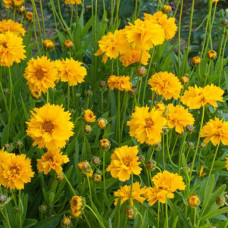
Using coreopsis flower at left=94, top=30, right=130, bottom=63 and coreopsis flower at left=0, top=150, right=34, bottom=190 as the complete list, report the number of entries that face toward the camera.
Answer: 2

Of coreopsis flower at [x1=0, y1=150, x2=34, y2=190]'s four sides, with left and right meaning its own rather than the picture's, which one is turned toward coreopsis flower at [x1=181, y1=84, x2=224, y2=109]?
left

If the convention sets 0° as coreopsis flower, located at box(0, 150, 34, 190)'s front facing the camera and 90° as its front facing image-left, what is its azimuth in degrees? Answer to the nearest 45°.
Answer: approximately 0°

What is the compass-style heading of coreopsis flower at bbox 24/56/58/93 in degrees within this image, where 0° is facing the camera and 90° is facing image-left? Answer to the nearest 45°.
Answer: approximately 0°

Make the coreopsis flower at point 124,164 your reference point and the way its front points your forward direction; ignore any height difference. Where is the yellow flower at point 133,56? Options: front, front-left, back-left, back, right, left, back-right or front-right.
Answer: back
